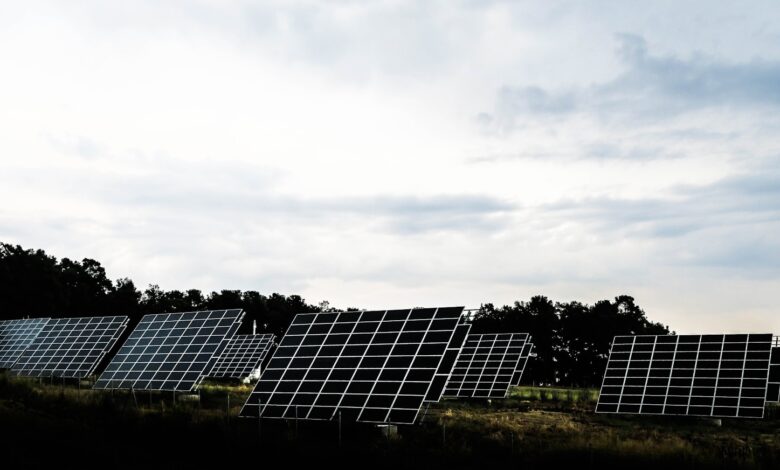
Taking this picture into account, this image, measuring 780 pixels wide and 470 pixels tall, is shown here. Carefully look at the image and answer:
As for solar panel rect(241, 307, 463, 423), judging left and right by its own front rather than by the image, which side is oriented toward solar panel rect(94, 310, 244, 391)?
right

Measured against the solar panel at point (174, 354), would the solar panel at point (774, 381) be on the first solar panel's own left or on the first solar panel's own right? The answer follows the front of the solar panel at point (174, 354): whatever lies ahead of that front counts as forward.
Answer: on the first solar panel's own left

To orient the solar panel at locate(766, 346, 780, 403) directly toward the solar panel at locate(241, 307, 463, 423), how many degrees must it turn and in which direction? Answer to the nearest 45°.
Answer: approximately 45° to its right

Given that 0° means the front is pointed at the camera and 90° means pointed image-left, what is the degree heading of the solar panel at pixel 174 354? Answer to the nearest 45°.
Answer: approximately 45°

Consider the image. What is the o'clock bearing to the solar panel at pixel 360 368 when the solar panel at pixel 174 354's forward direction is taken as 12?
the solar panel at pixel 360 368 is roughly at 10 o'clock from the solar panel at pixel 174 354.

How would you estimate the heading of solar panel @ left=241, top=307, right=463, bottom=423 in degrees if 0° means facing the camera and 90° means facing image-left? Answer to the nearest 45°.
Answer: approximately 45°
